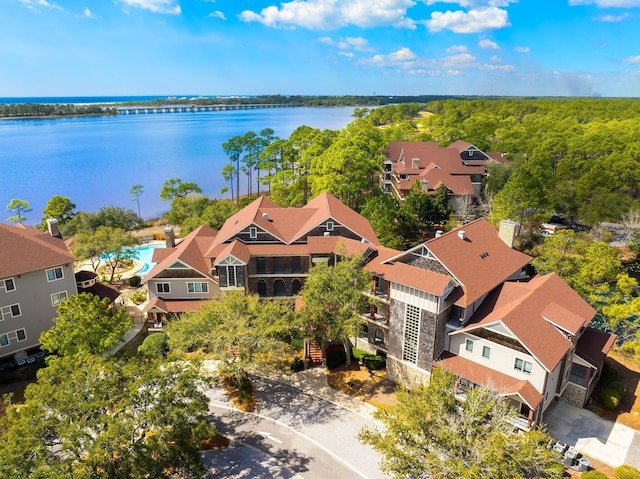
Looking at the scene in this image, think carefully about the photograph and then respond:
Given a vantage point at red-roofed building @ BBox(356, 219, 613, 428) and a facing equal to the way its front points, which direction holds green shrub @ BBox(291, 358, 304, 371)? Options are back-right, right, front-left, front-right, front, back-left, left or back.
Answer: front-right

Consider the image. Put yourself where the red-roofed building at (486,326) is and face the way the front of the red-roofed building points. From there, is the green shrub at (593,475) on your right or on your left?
on your left

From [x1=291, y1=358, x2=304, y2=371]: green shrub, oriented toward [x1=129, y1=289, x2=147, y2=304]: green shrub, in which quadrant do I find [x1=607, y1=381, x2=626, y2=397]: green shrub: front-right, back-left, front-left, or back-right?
back-right

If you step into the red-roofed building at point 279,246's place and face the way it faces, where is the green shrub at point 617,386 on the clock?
The green shrub is roughly at 10 o'clock from the red-roofed building.

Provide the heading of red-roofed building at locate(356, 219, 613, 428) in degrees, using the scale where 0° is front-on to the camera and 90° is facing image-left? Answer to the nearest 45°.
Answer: approximately 45°

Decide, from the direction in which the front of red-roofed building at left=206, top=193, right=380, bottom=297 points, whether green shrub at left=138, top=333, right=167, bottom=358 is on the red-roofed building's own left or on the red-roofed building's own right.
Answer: on the red-roofed building's own right

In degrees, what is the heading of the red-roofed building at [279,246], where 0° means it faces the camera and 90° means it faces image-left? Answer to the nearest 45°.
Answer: approximately 0°

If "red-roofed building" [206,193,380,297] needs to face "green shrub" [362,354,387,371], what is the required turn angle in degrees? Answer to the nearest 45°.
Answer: approximately 45° to its left
